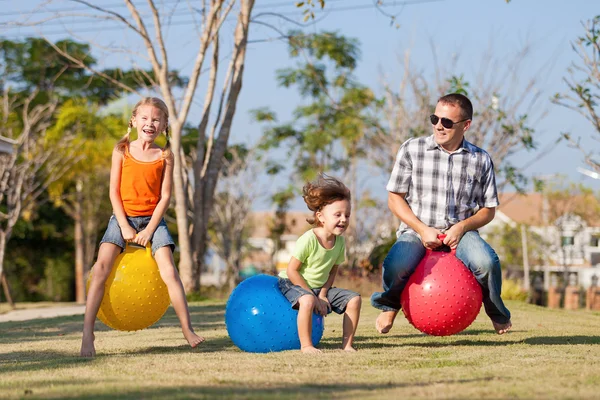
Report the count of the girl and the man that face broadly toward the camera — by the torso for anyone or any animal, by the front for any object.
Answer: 2

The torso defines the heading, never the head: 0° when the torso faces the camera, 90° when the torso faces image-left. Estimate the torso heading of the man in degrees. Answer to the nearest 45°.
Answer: approximately 0°

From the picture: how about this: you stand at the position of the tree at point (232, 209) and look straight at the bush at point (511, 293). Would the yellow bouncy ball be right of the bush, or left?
right

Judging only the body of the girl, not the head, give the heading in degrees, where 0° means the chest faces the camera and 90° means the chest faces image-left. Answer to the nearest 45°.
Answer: approximately 0°

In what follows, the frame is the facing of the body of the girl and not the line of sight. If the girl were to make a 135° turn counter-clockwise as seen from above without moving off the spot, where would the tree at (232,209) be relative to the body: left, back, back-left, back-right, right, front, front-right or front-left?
front-left

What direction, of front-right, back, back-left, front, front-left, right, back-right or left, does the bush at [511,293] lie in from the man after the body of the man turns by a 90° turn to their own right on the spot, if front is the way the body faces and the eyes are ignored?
right

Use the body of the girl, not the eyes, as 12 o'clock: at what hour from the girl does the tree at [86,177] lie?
The tree is roughly at 6 o'clock from the girl.

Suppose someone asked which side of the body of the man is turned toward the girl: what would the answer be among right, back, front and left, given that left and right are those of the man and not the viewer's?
right

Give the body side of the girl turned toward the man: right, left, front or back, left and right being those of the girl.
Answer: left

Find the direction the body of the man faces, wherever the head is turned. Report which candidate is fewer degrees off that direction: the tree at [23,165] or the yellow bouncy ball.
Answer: the yellow bouncy ball

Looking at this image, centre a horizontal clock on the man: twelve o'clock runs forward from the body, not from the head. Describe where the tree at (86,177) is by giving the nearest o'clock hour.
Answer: The tree is roughly at 5 o'clock from the man.
